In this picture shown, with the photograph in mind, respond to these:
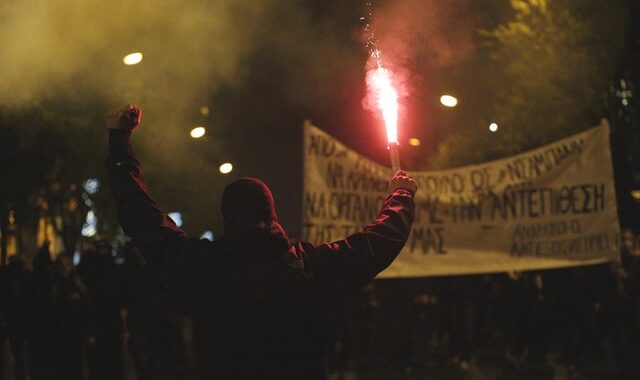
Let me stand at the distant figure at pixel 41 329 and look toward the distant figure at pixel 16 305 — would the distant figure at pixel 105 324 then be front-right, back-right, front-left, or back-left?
back-right

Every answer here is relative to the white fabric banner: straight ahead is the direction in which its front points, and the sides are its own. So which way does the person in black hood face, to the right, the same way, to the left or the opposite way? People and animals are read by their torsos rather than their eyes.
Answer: the opposite way

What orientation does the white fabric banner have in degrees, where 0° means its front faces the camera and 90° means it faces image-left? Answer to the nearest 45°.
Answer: approximately 0°

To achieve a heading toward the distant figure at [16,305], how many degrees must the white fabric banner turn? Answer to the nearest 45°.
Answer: approximately 90° to its right

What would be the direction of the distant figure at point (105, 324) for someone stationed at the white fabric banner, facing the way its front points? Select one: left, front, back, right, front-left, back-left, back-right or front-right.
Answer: right

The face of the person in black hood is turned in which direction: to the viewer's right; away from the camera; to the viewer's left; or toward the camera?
away from the camera

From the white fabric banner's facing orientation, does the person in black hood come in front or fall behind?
in front

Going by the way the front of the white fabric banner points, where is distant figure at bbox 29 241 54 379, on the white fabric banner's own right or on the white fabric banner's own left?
on the white fabric banner's own right

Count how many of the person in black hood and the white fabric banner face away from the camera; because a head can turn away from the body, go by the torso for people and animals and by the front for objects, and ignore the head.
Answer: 1

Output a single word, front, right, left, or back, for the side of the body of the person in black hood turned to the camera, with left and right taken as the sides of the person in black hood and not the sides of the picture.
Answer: back
